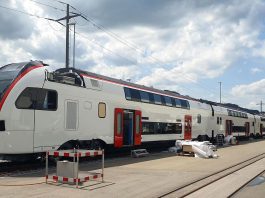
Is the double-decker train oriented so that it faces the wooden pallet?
no
